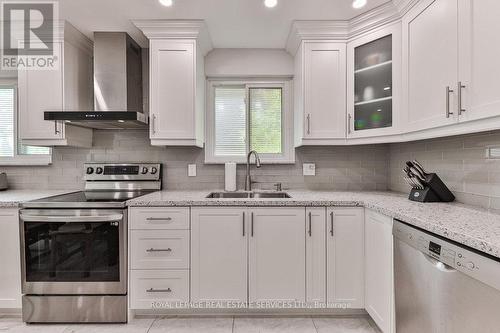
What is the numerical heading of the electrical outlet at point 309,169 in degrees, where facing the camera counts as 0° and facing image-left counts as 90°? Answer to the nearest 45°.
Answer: approximately 0°

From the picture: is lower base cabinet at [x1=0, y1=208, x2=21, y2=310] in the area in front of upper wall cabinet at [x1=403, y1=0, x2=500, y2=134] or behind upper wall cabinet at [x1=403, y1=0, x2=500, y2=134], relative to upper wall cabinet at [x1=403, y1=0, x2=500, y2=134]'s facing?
in front

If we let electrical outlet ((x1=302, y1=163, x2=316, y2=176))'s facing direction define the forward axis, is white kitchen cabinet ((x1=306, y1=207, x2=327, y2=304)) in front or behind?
in front

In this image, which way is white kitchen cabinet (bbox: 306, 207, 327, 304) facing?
toward the camera

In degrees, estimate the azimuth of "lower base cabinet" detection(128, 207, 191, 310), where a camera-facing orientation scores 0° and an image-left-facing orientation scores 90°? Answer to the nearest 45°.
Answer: approximately 0°

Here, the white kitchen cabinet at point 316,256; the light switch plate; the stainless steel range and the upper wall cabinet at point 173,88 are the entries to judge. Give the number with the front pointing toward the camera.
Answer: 4

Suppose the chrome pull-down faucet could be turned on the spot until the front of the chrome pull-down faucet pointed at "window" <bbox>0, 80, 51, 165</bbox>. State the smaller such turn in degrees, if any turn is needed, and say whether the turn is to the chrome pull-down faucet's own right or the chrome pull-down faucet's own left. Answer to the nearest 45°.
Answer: approximately 135° to the chrome pull-down faucet's own right

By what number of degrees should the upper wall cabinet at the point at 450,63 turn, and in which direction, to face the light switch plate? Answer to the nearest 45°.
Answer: approximately 45° to its right

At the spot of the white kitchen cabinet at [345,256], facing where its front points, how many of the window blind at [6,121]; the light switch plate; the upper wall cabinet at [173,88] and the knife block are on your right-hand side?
3

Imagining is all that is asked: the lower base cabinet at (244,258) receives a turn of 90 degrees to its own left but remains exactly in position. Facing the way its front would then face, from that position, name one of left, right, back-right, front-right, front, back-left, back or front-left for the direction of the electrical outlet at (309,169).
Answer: front-left

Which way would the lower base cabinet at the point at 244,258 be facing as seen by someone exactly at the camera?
facing the viewer

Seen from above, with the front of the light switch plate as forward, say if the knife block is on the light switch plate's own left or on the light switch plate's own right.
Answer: on the light switch plate's own left

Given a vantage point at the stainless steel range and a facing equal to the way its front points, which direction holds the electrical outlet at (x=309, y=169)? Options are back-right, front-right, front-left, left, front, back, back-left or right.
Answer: left
